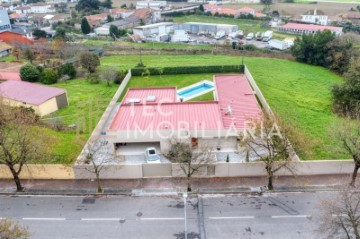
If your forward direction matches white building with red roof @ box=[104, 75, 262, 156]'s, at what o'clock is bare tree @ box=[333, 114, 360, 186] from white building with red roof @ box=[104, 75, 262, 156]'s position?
The bare tree is roughly at 10 o'clock from the white building with red roof.

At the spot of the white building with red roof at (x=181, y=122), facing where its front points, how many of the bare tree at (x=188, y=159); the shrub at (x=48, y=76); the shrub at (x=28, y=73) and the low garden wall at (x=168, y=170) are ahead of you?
2

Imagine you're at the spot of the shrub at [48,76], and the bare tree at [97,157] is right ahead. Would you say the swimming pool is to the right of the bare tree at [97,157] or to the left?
left

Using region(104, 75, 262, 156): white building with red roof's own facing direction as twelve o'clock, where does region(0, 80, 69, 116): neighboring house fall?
The neighboring house is roughly at 4 o'clock from the white building with red roof.

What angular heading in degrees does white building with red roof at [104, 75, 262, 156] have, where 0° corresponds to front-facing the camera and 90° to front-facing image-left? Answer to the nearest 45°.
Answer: approximately 0°

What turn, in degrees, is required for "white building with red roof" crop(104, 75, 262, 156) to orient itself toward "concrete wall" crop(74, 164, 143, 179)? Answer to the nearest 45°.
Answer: approximately 45° to its right

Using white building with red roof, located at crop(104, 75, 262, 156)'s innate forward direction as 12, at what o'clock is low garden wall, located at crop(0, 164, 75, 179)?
The low garden wall is roughly at 2 o'clock from the white building with red roof.

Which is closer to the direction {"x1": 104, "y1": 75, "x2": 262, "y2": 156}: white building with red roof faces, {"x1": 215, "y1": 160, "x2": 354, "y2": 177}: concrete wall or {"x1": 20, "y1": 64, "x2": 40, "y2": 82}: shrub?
the concrete wall

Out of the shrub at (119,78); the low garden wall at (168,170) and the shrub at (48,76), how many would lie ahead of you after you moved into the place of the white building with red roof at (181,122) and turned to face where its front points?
1

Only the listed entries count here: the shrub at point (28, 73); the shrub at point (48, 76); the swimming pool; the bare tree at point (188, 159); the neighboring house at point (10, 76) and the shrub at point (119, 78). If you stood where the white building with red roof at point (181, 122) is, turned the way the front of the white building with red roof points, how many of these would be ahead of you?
1

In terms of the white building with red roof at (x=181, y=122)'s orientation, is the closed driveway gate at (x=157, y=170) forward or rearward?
forward

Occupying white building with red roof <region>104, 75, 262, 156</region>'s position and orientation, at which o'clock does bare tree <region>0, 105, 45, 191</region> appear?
The bare tree is roughly at 2 o'clock from the white building with red roof.

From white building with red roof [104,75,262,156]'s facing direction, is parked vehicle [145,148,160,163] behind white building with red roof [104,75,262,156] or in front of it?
in front

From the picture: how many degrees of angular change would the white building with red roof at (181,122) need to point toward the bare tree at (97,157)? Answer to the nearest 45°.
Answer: approximately 45° to its right

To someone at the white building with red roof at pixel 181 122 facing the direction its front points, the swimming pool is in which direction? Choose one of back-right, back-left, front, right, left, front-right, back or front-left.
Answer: back

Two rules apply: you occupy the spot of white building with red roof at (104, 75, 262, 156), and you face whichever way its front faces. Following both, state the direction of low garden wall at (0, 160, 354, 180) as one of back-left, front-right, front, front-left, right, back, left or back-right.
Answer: front

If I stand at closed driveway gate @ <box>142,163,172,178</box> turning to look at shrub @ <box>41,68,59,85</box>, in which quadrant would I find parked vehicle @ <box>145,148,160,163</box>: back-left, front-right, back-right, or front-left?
front-right
